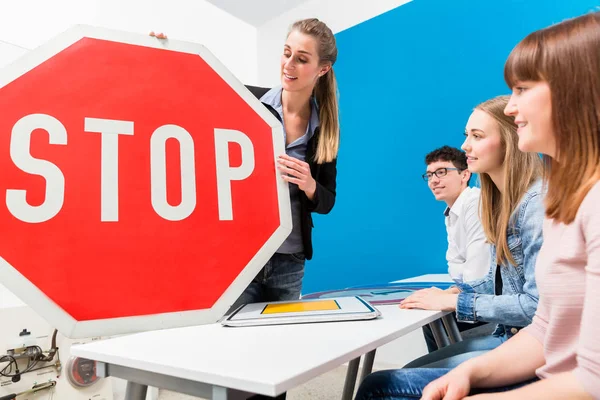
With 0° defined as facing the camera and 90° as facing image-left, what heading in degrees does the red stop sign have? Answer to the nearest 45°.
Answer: approximately 315°

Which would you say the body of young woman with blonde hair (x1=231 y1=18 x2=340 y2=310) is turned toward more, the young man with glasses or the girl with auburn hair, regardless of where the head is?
the girl with auburn hair

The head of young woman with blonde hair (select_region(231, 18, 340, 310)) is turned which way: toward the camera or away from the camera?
toward the camera

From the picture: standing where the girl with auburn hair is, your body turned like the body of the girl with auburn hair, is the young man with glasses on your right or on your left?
on your right

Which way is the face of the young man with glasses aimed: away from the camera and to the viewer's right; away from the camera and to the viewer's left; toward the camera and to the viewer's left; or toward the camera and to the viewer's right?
toward the camera and to the viewer's left

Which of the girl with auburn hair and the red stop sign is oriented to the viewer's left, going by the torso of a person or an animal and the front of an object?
the girl with auburn hair

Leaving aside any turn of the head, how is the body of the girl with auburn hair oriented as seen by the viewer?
to the viewer's left

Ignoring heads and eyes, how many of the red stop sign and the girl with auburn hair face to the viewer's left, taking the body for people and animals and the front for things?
1

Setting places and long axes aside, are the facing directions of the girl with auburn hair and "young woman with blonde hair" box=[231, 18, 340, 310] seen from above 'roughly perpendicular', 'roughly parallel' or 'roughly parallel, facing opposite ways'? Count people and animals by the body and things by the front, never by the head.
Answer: roughly perpendicular
